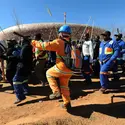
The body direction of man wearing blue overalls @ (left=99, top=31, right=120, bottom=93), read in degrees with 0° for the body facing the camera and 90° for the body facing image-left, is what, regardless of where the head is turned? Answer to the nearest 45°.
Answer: approximately 45°

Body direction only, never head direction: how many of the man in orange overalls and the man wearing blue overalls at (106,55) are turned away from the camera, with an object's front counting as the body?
0

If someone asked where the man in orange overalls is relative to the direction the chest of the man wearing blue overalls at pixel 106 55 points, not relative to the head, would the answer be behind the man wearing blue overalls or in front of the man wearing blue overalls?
in front
